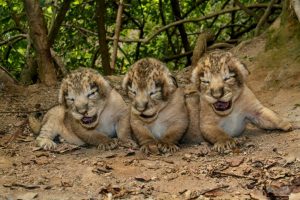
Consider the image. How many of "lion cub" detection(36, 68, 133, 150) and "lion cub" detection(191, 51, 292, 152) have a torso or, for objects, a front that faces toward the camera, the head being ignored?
2

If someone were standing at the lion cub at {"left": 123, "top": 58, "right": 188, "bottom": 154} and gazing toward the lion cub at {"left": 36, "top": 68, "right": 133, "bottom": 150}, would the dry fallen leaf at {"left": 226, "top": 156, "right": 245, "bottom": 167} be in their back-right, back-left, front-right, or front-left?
back-left

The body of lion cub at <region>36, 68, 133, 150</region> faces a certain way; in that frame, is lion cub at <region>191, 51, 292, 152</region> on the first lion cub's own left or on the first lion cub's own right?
on the first lion cub's own left

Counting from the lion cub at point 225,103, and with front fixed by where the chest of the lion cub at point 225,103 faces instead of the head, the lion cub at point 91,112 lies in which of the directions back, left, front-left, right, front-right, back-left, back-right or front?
right

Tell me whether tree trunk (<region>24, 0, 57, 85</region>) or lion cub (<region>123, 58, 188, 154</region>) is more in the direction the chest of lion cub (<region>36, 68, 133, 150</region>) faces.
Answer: the lion cub

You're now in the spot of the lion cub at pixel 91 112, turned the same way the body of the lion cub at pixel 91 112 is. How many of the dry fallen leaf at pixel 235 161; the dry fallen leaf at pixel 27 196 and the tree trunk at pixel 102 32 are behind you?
1

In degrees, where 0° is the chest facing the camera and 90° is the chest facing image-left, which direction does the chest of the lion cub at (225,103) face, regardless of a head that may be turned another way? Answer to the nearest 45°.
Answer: approximately 0°

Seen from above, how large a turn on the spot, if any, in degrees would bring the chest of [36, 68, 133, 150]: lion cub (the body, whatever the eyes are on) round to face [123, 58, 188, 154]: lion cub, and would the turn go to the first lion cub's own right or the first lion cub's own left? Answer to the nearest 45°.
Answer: approximately 45° to the first lion cub's own left

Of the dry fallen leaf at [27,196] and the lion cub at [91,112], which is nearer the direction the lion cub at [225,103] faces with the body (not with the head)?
the dry fallen leaf
